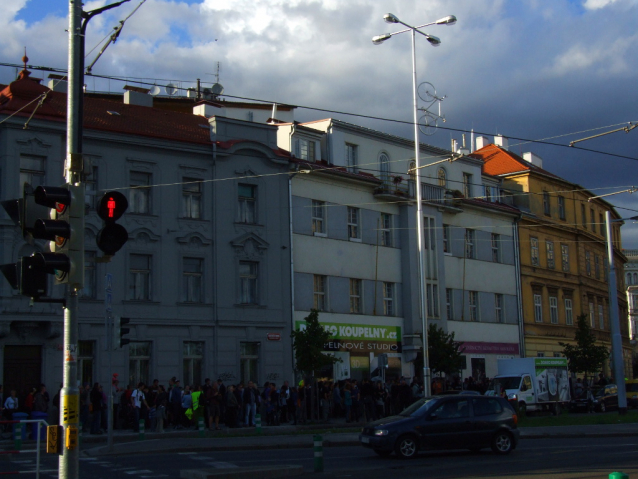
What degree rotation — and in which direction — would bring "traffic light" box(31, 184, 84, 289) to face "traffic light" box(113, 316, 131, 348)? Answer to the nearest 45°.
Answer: approximately 135° to its right

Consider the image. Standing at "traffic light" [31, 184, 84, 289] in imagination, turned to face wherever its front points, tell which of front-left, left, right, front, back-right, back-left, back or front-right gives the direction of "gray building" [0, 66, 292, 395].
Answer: back-right

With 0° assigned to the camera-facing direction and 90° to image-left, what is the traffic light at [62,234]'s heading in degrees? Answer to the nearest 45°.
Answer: approximately 45°

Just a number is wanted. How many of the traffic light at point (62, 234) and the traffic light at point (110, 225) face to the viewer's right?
0

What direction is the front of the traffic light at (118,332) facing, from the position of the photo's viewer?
facing to the right of the viewer

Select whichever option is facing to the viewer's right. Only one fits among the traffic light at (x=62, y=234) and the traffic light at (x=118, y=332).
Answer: the traffic light at (x=118, y=332)

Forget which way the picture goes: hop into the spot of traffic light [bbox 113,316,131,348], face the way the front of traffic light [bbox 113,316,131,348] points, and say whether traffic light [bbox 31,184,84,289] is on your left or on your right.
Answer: on your right

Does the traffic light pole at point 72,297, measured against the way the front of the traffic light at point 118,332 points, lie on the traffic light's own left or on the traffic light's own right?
on the traffic light's own right
